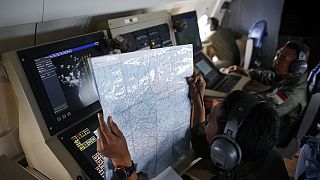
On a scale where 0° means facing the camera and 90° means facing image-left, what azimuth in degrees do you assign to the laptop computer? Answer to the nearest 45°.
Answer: approximately 315°

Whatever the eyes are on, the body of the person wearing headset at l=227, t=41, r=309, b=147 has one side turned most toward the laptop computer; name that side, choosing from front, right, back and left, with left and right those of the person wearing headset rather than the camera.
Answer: front

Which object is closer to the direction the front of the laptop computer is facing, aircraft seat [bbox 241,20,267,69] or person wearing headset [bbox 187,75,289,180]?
the person wearing headset

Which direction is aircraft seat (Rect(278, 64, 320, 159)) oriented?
to the viewer's left

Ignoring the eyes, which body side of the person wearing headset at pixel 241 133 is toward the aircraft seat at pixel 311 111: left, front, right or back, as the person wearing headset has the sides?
right

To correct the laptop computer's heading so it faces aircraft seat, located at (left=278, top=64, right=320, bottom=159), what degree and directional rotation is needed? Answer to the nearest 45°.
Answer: approximately 45° to its left

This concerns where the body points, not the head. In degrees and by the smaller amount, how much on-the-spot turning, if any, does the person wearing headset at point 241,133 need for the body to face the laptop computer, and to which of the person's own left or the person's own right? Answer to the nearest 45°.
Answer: approximately 45° to the person's own right

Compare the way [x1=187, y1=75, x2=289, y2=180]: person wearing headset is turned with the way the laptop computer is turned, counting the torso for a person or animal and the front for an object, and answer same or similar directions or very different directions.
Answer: very different directions

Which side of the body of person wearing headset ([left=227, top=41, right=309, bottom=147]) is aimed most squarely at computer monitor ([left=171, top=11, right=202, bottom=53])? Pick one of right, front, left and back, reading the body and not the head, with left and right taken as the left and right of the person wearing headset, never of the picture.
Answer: front

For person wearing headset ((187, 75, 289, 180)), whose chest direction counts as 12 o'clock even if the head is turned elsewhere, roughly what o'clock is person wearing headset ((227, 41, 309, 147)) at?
person wearing headset ((227, 41, 309, 147)) is roughly at 2 o'clock from person wearing headset ((187, 75, 289, 180)).

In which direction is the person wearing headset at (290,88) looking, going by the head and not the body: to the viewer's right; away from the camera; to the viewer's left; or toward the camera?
to the viewer's left

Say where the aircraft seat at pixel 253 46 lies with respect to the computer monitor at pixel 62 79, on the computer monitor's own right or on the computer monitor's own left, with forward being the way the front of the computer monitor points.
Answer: on the computer monitor's own left

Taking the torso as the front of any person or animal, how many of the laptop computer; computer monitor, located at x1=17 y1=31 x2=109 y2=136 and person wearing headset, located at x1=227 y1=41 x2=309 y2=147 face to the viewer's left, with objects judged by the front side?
1

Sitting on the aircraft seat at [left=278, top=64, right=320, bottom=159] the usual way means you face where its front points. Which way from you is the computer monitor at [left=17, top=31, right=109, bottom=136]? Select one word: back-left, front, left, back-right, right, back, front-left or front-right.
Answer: front-left

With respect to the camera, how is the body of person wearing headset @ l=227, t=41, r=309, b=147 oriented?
to the viewer's left

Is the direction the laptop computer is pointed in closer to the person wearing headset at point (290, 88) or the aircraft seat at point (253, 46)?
the person wearing headset

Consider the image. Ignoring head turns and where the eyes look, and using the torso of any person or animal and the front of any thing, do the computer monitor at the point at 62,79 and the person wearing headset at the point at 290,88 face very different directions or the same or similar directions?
very different directions
